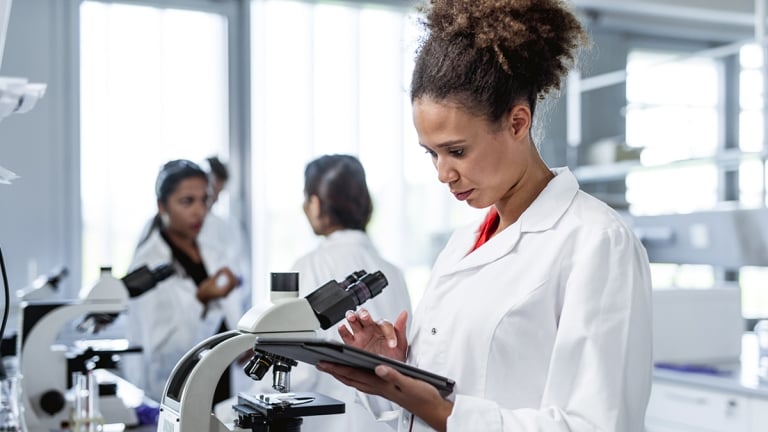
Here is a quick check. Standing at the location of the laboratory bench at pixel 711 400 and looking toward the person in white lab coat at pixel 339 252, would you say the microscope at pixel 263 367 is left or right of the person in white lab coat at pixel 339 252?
left

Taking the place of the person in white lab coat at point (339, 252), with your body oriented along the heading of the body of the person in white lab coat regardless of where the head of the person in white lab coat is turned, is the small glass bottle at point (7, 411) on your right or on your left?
on your left

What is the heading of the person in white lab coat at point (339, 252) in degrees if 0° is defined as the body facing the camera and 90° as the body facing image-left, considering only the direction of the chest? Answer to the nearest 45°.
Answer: approximately 135°

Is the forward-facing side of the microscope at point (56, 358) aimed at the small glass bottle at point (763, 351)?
yes

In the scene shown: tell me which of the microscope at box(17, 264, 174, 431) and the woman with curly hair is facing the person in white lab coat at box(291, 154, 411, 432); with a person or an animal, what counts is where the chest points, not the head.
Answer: the microscope

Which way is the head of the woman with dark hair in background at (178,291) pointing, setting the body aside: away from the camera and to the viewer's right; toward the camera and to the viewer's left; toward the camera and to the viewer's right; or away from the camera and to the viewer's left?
toward the camera and to the viewer's right

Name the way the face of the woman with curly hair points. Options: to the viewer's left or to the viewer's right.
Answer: to the viewer's left

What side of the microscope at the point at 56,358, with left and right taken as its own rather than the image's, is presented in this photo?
right

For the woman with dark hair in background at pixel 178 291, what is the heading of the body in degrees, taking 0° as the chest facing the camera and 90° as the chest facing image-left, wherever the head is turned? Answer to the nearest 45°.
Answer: approximately 315°

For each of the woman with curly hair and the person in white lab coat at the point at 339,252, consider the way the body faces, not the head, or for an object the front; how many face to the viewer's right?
0

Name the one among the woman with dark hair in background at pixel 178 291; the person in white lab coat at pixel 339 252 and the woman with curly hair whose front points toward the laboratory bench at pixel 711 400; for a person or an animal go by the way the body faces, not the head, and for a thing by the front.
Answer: the woman with dark hair in background

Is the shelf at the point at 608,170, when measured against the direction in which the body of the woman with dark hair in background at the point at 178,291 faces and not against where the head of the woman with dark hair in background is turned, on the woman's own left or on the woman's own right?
on the woman's own left

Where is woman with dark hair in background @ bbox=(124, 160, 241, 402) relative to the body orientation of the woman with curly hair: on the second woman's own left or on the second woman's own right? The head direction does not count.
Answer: on the second woman's own right
